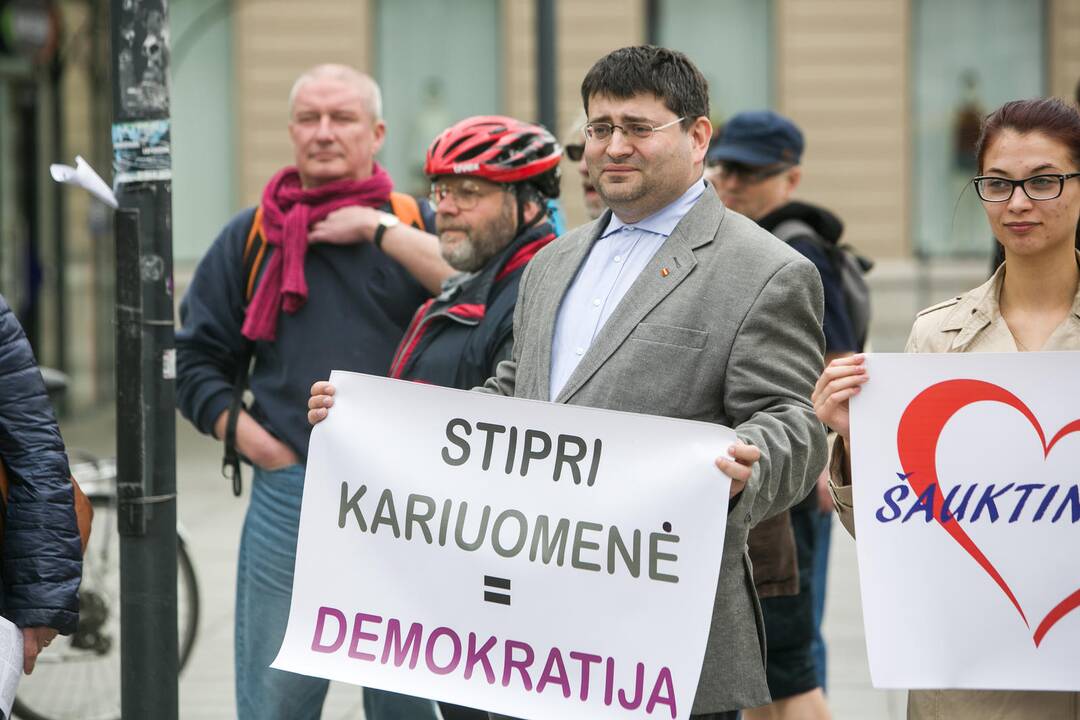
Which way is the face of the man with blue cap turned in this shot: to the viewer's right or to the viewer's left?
to the viewer's left

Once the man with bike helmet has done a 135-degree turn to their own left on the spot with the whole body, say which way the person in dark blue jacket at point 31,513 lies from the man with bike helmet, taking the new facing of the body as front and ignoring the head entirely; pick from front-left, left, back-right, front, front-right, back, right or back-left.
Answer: back-right

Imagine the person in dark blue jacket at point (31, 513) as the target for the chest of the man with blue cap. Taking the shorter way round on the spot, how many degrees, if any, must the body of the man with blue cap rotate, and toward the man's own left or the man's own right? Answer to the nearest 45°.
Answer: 0° — they already face them

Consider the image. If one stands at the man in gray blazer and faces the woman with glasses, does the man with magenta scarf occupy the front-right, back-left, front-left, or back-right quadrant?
back-left

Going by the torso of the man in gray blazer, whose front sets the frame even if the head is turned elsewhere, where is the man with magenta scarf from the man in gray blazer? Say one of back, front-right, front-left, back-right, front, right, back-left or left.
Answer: right

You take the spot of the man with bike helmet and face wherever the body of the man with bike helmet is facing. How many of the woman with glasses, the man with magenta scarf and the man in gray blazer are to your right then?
1

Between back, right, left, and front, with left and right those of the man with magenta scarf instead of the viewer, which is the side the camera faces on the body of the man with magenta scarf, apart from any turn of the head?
front

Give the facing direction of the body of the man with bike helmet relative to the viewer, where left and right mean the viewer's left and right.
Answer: facing the viewer and to the left of the viewer

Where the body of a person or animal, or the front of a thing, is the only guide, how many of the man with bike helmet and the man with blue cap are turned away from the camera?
0

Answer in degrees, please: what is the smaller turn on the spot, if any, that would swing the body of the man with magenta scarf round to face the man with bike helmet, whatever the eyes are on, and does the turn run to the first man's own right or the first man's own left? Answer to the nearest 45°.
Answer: approximately 45° to the first man's own left
